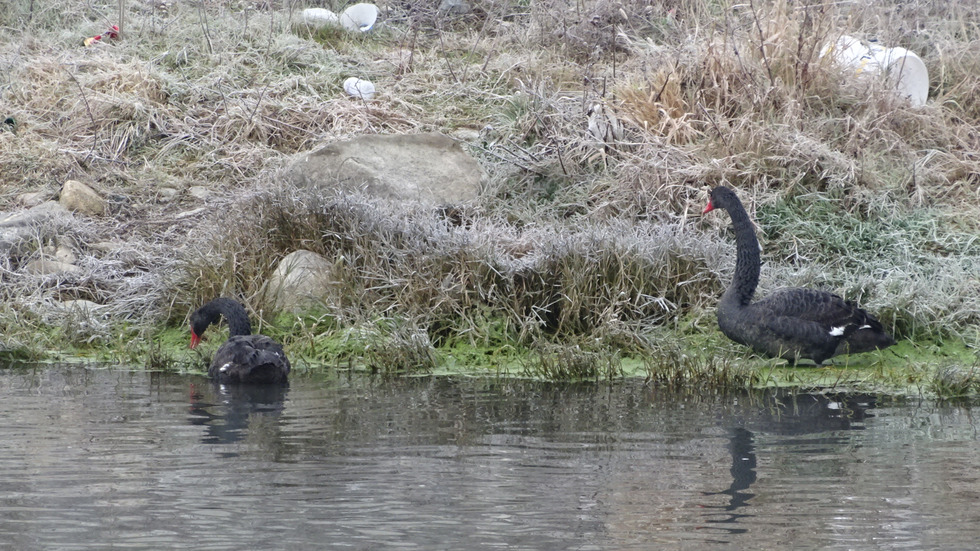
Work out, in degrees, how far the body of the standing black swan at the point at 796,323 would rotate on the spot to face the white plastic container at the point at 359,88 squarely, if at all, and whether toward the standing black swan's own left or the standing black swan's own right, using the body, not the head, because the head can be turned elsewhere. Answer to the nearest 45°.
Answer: approximately 45° to the standing black swan's own right

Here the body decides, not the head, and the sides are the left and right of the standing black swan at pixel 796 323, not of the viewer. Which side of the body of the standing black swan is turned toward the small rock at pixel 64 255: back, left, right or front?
front

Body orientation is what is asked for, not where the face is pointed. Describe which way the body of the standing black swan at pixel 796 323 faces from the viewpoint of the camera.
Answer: to the viewer's left

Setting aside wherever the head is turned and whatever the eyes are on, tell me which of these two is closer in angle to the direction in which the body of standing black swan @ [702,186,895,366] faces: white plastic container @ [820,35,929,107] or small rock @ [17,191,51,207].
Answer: the small rock

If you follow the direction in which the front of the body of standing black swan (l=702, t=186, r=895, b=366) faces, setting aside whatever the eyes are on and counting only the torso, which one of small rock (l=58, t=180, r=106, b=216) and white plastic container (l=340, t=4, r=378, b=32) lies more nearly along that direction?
the small rock

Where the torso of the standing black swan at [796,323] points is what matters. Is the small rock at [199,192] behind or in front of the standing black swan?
in front

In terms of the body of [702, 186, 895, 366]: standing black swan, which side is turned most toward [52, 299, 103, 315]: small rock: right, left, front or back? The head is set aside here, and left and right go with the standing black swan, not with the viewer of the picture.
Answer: front

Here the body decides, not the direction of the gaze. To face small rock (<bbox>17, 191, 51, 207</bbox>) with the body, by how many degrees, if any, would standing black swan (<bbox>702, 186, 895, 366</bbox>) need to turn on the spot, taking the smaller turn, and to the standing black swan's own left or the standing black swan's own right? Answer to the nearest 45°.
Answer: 0° — it already faces it

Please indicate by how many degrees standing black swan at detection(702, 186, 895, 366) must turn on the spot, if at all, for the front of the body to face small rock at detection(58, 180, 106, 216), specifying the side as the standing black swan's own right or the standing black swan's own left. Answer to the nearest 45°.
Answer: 0° — it already faces it

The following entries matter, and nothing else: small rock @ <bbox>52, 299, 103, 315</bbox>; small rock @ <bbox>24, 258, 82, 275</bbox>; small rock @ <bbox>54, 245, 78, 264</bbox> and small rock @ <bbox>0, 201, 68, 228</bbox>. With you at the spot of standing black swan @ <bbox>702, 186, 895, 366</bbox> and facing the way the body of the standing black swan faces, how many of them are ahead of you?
4

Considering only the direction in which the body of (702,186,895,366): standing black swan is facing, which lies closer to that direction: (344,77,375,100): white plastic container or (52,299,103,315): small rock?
the small rock

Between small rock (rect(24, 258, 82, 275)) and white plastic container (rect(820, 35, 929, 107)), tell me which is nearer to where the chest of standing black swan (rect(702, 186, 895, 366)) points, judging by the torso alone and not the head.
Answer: the small rock

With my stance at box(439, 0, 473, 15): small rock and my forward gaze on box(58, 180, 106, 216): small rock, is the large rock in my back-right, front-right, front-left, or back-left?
front-left

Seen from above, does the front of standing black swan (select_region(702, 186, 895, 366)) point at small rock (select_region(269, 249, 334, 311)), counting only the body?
yes

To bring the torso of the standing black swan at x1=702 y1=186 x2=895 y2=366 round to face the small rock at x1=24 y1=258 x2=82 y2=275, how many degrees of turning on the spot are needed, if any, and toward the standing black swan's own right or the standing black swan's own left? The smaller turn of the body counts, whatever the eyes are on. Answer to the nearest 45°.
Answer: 0° — it already faces it

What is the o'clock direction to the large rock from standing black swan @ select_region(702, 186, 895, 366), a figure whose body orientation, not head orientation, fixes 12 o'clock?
The large rock is roughly at 1 o'clock from the standing black swan.
